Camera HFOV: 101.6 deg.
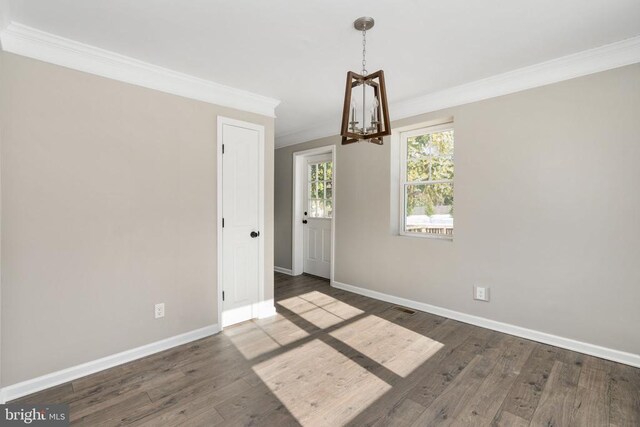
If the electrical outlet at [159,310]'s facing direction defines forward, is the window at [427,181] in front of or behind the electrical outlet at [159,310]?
in front

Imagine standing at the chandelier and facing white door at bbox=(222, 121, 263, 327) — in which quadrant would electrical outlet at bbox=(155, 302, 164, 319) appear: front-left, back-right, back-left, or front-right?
front-left

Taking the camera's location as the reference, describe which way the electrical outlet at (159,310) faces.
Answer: facing the viewer and to the right of the viewer

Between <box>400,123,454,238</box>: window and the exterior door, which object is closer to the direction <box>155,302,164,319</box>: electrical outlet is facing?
the window

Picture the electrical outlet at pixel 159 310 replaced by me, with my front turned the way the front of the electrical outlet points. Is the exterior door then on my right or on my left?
on my left

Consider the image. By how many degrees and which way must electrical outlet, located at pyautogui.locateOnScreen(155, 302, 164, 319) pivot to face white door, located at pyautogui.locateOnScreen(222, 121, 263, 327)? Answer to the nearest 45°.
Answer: approximately 45° to its left

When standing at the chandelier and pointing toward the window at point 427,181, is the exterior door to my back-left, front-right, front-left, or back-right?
front-left

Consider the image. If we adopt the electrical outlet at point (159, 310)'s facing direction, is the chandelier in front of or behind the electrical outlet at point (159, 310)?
in front
